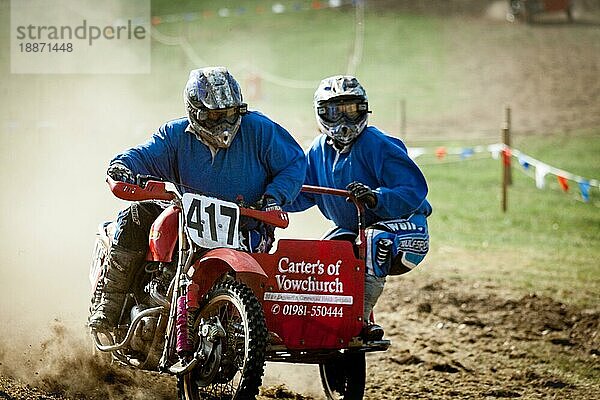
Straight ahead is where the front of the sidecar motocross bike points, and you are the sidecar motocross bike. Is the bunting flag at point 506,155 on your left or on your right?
on your left

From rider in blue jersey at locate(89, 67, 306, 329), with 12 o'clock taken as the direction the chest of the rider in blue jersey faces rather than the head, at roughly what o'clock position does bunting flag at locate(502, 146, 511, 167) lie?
The bunting flag is roughly at 7 o'clock from the rider in blue jersey.

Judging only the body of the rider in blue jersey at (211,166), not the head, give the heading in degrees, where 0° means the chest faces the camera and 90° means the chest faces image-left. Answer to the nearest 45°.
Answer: approximately 0°

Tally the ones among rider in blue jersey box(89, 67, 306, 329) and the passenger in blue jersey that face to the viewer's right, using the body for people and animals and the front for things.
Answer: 0

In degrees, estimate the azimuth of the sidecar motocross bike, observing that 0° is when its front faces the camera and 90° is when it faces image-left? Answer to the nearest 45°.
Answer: approximately 315°

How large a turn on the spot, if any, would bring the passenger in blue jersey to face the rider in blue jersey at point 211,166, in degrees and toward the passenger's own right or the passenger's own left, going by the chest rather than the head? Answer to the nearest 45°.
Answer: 0° — they already face them
